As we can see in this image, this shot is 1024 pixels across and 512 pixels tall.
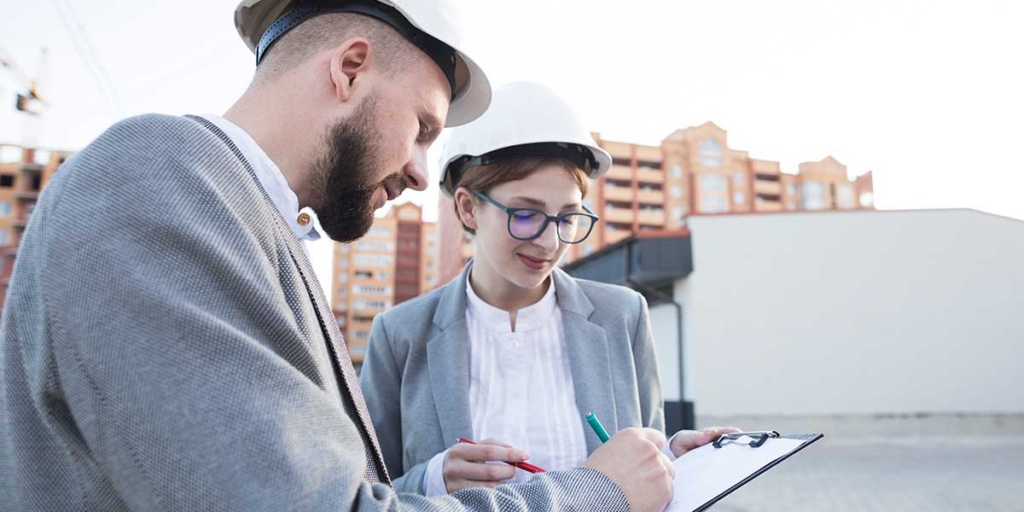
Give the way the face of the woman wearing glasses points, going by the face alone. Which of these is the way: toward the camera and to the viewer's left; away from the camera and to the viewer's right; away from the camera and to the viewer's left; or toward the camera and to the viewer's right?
toward the camera and to the viewer's right

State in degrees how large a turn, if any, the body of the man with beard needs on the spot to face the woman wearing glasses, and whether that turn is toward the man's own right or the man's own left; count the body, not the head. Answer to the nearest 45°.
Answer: approximately 45° to the man's own left

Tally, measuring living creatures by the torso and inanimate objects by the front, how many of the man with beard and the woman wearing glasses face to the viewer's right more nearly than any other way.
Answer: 1

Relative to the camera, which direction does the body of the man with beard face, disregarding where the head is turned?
to the viewer's right

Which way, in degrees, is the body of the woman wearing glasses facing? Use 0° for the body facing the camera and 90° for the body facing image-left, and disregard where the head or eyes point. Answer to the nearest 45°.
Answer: approximately 0°

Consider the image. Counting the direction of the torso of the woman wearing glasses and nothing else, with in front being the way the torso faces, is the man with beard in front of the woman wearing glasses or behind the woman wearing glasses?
in front

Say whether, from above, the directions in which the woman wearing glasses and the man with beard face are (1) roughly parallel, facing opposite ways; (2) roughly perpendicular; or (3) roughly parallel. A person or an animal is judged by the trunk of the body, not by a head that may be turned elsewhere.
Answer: roughly perpendicular

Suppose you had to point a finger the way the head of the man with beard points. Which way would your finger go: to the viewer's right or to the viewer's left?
to the viewer's right
